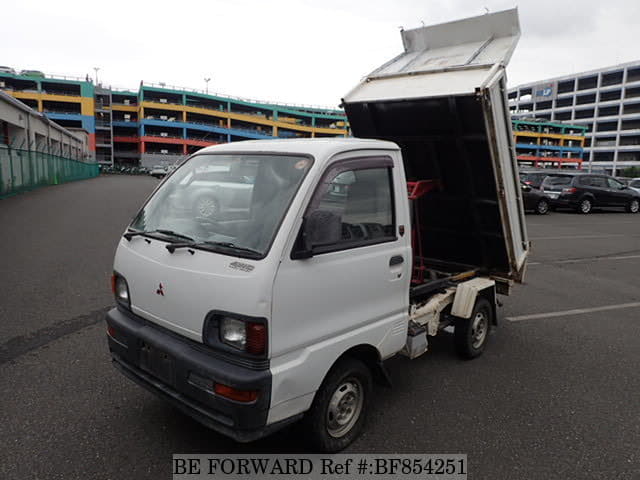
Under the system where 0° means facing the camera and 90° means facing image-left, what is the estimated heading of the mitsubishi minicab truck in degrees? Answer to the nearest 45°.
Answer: approximately 45°

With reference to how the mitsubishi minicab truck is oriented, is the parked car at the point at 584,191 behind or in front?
behind

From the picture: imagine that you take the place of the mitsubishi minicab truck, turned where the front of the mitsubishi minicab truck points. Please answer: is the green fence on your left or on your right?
on your right

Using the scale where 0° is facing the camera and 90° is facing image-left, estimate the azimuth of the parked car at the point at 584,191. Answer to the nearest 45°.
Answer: approximately 225°

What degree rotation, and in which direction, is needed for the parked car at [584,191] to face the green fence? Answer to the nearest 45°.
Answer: approximately 180°
